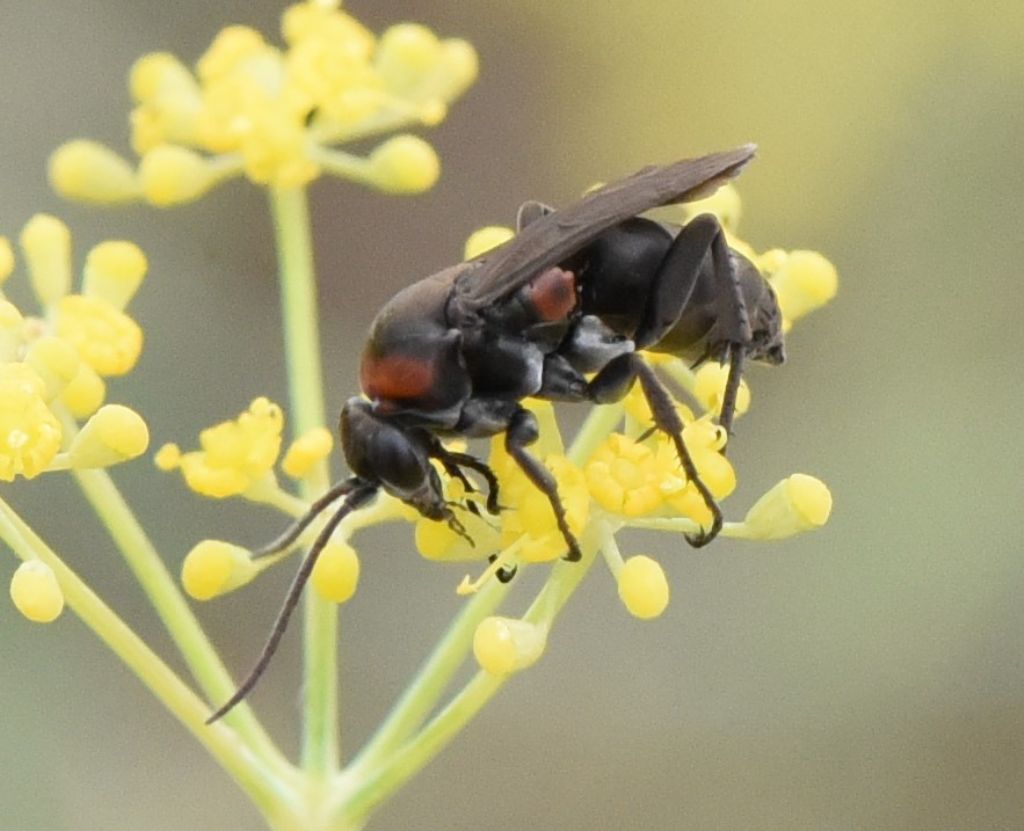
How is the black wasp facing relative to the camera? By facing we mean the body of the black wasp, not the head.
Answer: to the viewer's left
